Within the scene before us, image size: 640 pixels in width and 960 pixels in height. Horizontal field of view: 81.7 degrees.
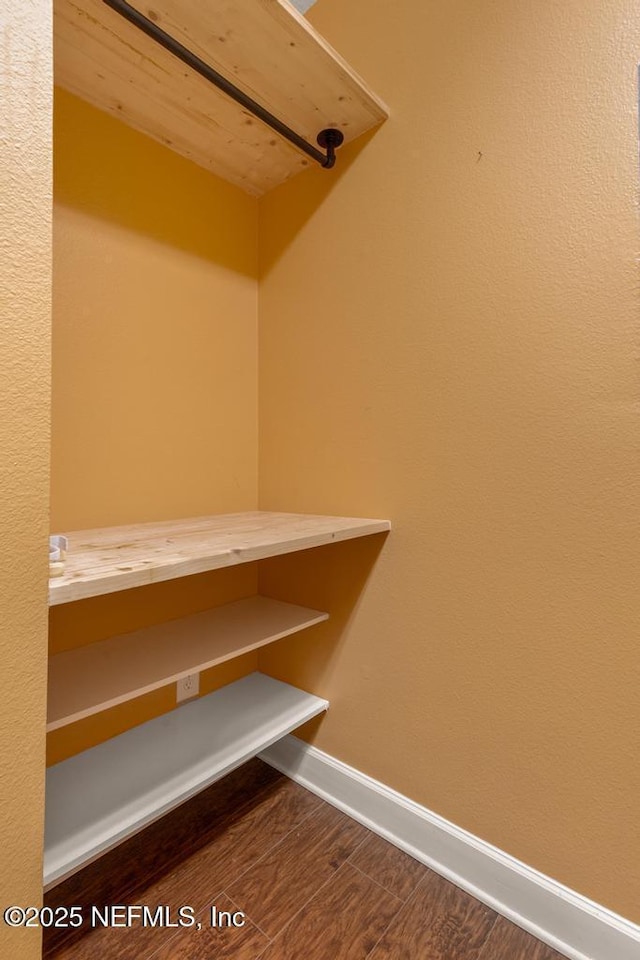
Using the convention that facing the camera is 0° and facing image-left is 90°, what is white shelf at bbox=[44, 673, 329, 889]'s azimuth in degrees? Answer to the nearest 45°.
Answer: approximately 315°

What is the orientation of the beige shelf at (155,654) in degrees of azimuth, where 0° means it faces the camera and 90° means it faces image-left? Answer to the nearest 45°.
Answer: approximately 315°

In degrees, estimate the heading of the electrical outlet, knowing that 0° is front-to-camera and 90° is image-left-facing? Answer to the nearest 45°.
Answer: approximately 315°

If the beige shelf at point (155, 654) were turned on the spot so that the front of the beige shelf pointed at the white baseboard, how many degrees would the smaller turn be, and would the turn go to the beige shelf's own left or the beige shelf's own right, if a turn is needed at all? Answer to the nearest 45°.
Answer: approximately 45° to the beige shelf's own left
